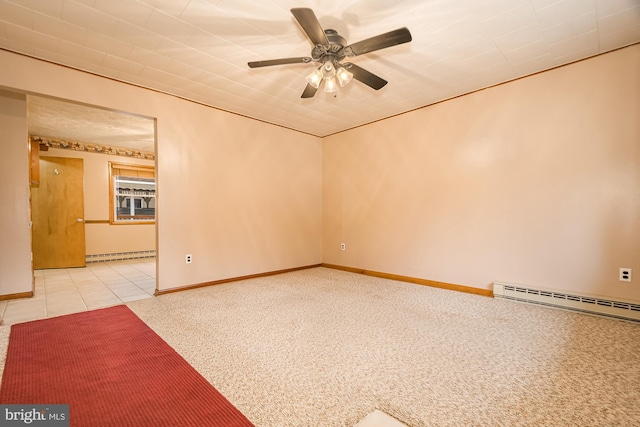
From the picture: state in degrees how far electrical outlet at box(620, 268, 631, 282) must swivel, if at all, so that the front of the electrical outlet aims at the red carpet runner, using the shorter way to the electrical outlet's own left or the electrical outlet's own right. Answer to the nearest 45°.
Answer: approximately 45° to the electrical outlet's own right

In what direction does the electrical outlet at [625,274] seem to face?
toward the camera

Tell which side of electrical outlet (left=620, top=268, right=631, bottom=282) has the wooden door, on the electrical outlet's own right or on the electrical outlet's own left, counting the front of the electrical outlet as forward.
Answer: on the electrical outlet's own right

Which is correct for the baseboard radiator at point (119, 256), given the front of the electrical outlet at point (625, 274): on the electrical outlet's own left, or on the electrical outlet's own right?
on the electrical outlet's own right

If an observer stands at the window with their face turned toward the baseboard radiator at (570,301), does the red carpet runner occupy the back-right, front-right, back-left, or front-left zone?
front-right

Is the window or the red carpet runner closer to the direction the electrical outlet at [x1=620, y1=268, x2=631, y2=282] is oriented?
the red carpet runner
